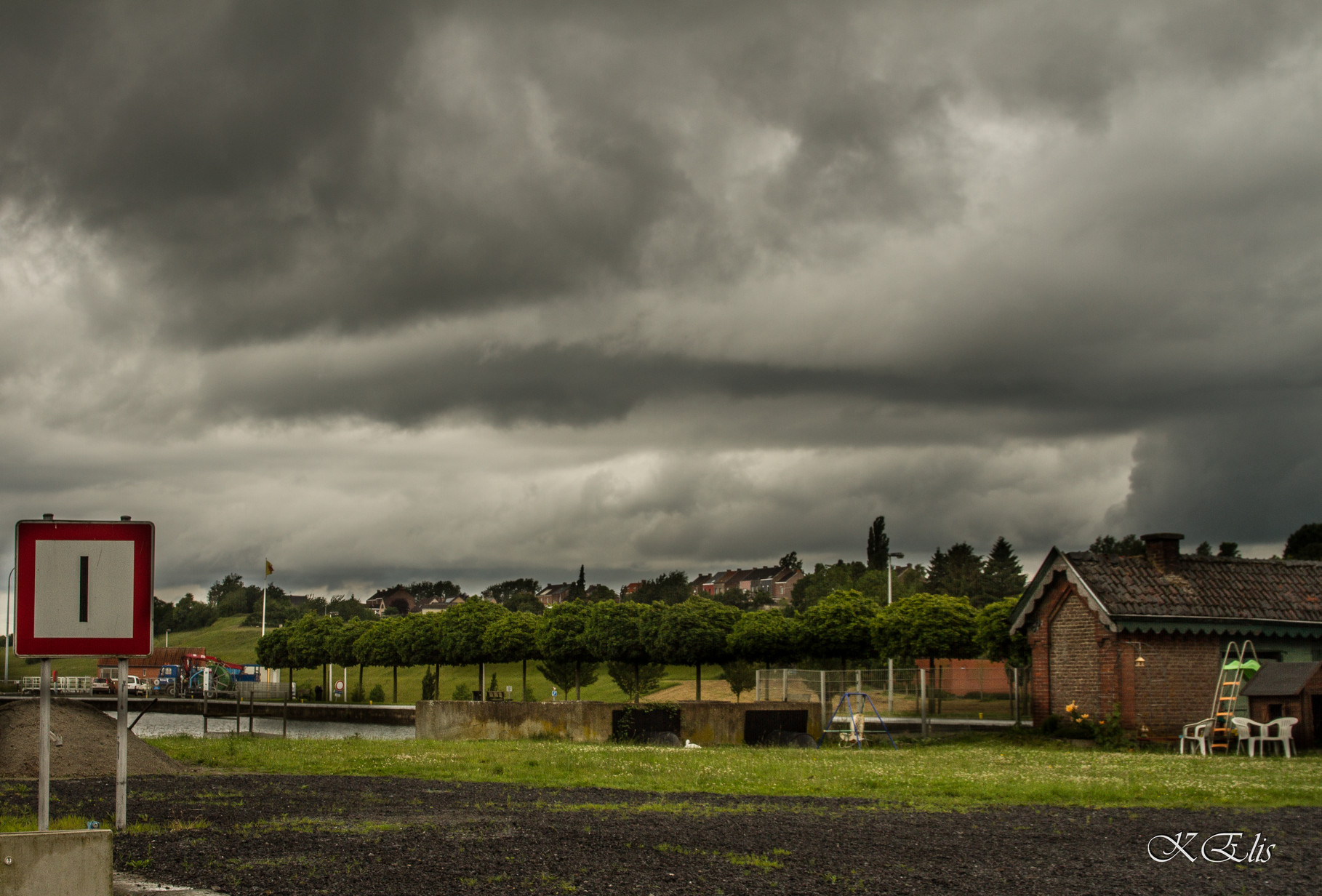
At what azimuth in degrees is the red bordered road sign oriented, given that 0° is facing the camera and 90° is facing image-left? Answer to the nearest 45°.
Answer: approximately 0°

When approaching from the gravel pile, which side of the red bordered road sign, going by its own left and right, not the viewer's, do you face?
back

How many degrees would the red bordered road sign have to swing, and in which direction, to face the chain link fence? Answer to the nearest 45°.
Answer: approximately 135° to its left
